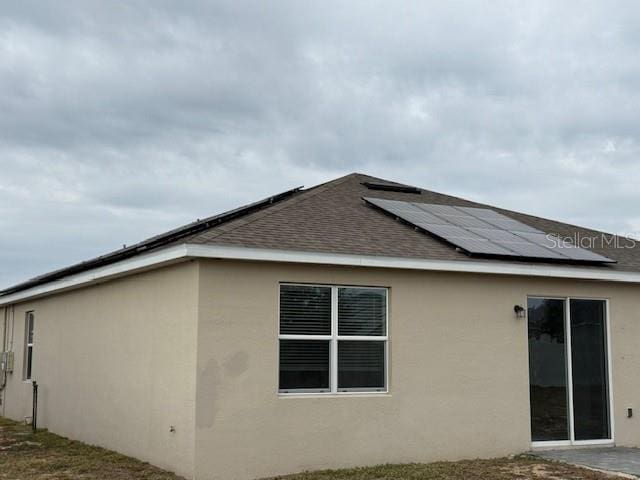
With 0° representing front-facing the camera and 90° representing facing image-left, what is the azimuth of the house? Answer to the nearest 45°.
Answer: approximately 135°
